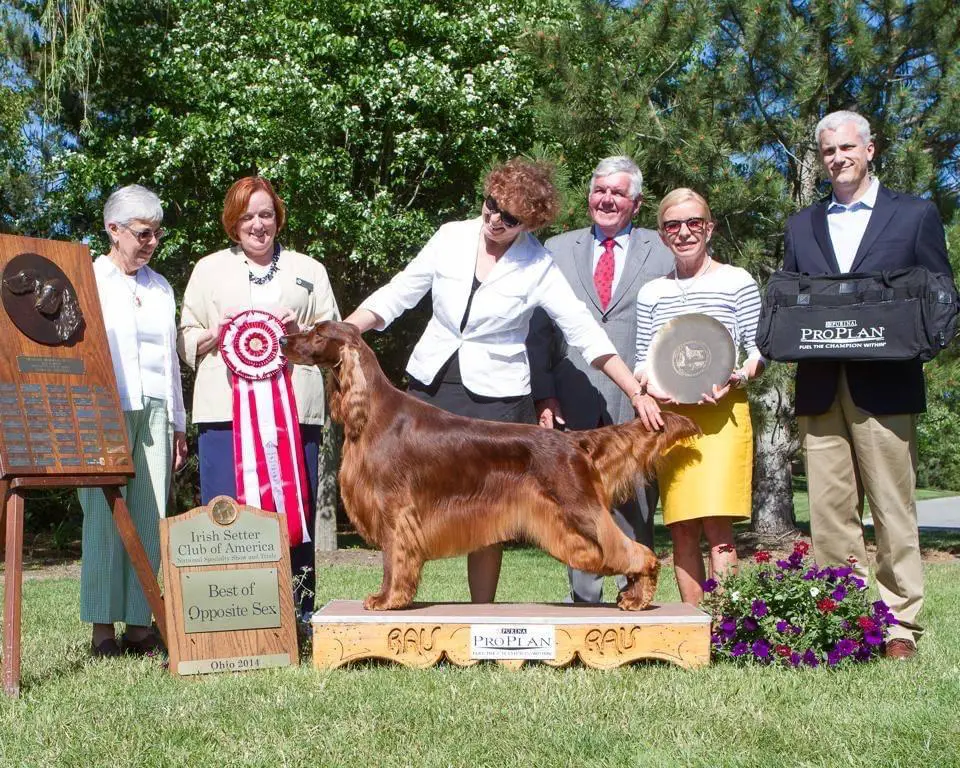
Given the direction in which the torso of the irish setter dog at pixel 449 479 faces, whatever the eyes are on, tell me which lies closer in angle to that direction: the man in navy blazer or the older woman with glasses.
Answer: the older woman with glasses

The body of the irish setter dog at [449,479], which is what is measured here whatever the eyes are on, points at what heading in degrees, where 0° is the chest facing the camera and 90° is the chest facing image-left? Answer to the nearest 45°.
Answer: approximately 90°

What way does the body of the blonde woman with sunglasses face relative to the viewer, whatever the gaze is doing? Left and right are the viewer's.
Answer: facing the viewer

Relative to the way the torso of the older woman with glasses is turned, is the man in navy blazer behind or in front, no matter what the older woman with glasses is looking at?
in front

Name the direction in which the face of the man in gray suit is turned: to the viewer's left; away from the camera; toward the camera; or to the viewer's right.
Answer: toward the camera

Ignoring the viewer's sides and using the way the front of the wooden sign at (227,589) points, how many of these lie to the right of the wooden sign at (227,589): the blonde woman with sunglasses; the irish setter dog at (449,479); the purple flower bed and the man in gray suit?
0

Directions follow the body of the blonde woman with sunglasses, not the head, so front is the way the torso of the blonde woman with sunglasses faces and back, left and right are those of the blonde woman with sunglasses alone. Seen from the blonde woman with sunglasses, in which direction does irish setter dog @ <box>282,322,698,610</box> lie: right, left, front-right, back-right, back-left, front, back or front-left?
front-right

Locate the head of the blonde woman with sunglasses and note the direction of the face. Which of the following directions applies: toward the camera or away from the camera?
toward the camera

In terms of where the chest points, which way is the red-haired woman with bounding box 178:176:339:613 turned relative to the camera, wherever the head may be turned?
toward the camera

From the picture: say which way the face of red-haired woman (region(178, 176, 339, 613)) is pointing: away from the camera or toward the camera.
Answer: toward the camera

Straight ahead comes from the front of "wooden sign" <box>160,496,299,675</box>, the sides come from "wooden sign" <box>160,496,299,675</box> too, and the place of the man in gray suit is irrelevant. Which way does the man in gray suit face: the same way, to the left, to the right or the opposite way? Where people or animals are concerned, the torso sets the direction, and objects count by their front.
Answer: the same way

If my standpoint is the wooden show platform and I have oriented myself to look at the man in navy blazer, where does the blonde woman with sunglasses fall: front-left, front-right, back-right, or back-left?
front-left

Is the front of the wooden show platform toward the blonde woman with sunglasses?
no

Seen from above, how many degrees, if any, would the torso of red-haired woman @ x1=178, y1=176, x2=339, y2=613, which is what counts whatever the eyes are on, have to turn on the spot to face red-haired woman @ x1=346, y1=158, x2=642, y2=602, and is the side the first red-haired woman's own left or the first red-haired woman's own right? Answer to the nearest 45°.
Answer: approximately 90° to the first red-haired woman's own left

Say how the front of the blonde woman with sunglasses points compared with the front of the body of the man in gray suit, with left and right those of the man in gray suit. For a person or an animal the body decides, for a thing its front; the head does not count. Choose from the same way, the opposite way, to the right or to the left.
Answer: the same way
